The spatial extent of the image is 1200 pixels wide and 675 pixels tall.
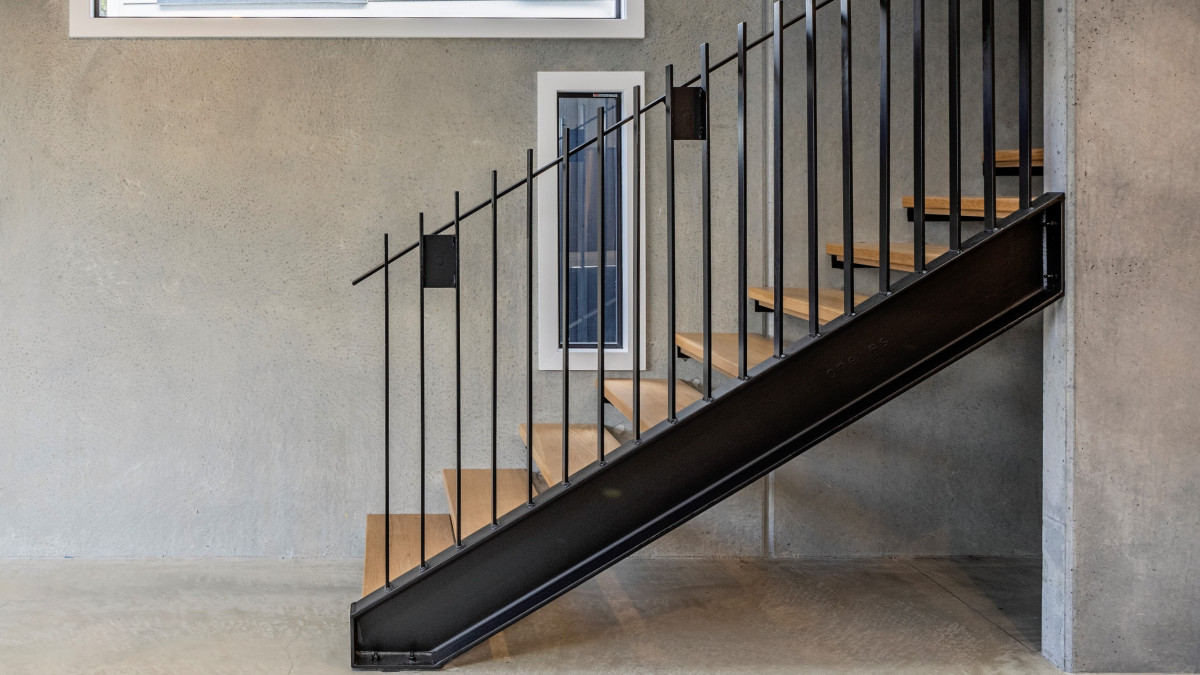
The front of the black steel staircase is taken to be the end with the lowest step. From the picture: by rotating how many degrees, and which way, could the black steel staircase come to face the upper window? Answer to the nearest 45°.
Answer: approximately 45° to its right

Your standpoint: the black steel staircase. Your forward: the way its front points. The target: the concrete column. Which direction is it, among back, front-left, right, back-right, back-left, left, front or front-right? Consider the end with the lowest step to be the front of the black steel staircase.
back

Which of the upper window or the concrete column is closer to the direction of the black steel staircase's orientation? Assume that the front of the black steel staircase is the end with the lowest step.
the upper window

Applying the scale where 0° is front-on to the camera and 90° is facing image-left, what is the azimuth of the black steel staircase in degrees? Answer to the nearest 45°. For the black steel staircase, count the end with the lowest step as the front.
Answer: approximately 90°
